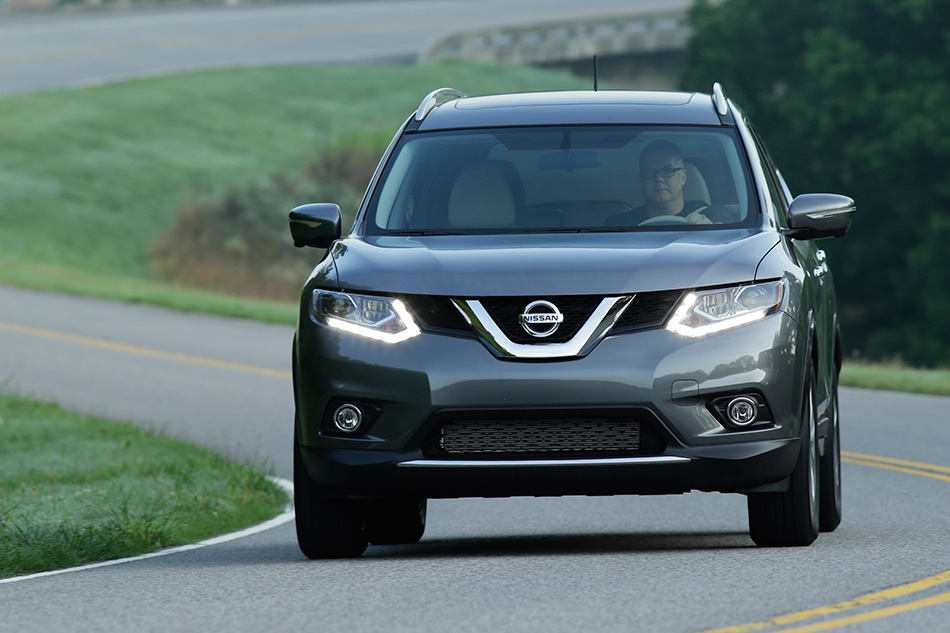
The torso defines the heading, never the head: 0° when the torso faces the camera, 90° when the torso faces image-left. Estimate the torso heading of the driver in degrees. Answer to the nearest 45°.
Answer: approximately 0°

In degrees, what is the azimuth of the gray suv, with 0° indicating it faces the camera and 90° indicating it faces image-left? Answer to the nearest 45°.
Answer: approximately 0°
